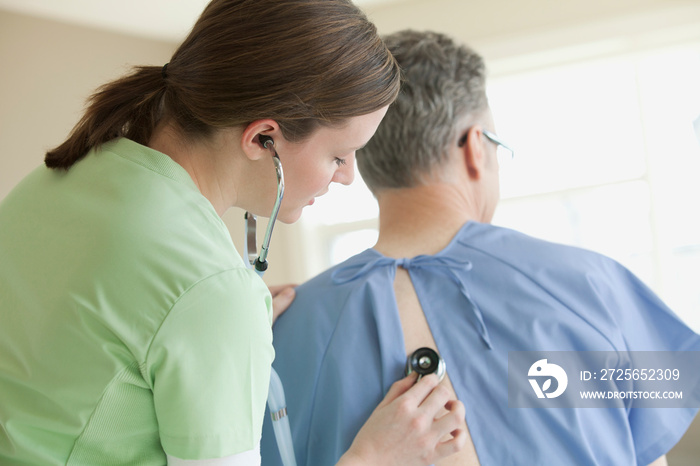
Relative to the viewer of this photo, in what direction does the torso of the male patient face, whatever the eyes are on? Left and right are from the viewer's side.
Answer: facing away from the viewer and to the right of the viewer

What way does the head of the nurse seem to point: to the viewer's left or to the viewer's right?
to the viewer's right

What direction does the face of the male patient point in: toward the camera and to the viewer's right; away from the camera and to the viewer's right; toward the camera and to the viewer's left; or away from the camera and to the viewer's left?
away from the camera and to the viewer's right

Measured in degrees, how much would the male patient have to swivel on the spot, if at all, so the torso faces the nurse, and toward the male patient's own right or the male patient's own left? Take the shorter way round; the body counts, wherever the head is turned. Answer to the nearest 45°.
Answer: approximately 180°
